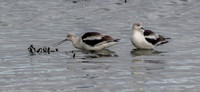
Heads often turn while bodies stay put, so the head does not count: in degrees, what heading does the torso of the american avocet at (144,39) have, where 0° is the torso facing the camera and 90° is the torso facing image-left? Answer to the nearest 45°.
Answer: approximately 45°

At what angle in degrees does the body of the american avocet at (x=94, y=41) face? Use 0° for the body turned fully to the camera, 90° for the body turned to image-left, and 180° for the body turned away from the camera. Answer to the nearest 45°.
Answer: approximately 90°
